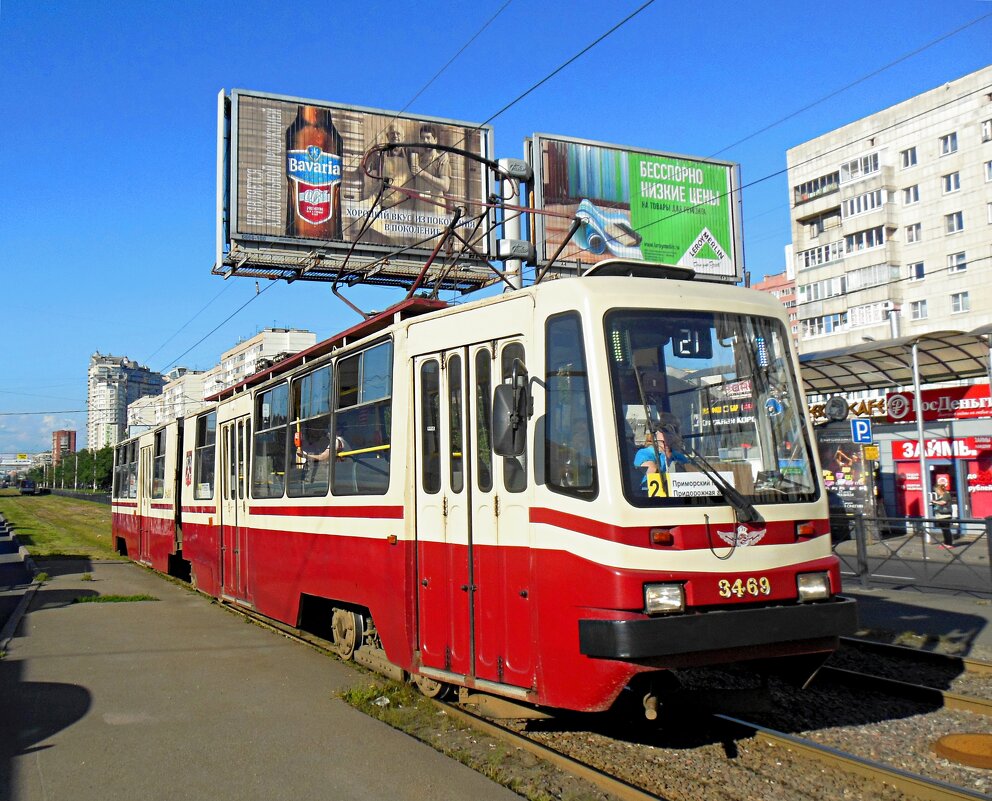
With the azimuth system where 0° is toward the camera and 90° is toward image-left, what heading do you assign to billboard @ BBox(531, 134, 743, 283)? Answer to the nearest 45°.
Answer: approximately 315°

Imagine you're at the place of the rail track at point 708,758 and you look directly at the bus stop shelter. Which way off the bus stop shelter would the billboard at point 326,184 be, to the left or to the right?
left

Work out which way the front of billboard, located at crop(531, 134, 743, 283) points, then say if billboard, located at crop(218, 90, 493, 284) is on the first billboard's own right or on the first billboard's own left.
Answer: on the first billboard's own right

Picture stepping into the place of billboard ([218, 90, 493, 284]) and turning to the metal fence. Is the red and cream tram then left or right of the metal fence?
right

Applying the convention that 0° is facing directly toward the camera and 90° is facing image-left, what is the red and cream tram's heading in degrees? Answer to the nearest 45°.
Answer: approximately 315°

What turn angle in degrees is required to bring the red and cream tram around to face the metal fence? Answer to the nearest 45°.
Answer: approximately 90° to its left

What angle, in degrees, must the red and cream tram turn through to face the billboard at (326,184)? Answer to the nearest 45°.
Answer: approximately 135° to its left

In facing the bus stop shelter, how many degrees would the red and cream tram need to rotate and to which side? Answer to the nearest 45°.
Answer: approximately 90° to its left

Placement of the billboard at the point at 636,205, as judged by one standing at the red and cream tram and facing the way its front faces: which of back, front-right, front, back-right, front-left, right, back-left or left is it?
back-left
